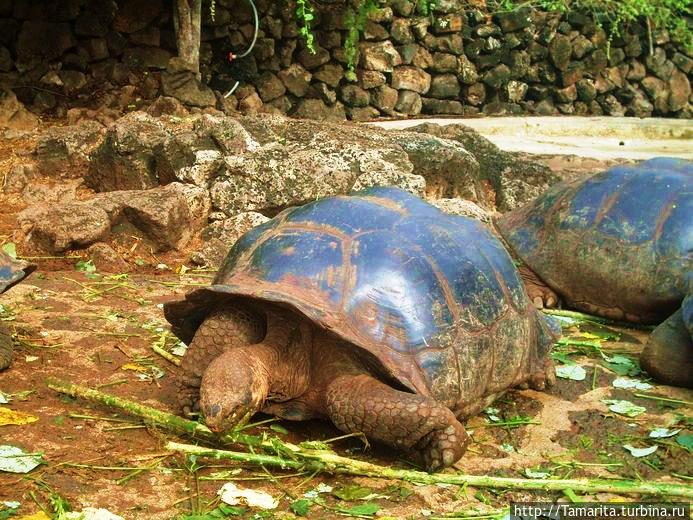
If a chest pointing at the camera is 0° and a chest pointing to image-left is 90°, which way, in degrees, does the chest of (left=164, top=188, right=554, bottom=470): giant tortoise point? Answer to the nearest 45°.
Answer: approximately 45°

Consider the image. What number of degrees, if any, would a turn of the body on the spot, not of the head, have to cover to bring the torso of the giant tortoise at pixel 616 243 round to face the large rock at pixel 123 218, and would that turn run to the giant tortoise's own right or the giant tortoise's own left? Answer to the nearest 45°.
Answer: approximately 135° to the giant tortoise's own right

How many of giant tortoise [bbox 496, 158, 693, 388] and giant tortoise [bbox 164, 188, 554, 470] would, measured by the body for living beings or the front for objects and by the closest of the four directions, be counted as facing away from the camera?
0

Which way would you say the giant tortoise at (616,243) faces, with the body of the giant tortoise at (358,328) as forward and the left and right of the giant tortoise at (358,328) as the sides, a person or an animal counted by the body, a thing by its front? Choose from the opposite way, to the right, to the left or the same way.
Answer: to the left

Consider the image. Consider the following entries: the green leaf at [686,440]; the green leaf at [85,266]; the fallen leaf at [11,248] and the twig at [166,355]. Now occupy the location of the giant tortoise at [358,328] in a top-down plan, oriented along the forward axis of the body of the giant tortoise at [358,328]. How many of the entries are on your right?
3

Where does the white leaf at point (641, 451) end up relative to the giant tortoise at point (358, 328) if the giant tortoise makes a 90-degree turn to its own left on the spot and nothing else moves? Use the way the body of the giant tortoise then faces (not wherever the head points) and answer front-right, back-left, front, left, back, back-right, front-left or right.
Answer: front-left

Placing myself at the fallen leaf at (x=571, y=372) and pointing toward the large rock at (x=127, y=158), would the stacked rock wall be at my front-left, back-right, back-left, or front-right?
front-right

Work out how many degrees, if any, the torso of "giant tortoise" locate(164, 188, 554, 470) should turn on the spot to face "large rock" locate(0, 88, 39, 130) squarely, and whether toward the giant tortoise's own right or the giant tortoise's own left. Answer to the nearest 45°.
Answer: approximately 90° to the giant tortoise's own right

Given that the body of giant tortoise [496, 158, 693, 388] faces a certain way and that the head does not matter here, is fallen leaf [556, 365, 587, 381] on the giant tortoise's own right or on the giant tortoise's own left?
on the giant tortoise's own right

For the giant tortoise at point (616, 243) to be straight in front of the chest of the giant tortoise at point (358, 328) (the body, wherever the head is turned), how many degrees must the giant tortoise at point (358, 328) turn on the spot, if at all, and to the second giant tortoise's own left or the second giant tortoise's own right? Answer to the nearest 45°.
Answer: approximately 180°

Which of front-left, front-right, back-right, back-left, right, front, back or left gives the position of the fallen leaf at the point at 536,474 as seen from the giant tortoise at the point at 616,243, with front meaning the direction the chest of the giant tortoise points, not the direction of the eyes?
front-right

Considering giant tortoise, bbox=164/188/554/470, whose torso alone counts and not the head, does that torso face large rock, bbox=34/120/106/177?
no

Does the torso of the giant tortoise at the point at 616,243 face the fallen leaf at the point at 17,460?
no

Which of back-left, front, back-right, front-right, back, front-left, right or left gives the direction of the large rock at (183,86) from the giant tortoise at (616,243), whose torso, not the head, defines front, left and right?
back

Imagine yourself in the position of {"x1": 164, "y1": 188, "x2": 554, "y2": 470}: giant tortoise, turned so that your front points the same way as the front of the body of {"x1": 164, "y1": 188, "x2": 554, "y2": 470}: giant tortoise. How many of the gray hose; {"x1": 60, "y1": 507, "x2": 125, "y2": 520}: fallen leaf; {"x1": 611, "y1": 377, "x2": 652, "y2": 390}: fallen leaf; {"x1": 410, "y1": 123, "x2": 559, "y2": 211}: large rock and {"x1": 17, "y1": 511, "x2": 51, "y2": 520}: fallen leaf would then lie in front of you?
2

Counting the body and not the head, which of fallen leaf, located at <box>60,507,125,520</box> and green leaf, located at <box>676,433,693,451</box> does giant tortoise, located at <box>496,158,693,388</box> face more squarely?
the green leaf

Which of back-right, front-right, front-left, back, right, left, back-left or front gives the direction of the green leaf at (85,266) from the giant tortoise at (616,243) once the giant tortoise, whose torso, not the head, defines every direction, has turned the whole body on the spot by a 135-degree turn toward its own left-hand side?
left

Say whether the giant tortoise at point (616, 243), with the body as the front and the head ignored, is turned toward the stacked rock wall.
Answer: no

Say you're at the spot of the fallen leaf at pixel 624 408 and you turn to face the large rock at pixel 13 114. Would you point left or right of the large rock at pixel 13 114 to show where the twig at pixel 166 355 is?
left

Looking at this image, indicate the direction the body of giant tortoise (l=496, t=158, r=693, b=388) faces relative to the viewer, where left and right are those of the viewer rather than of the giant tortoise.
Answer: facing the viewer and to the right of the viewer
